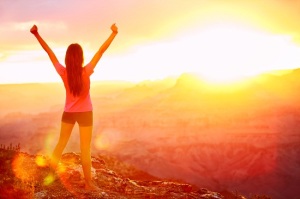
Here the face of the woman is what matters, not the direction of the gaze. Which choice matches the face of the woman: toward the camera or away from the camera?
away from the camera

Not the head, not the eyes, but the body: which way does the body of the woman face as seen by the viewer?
away from the camera
